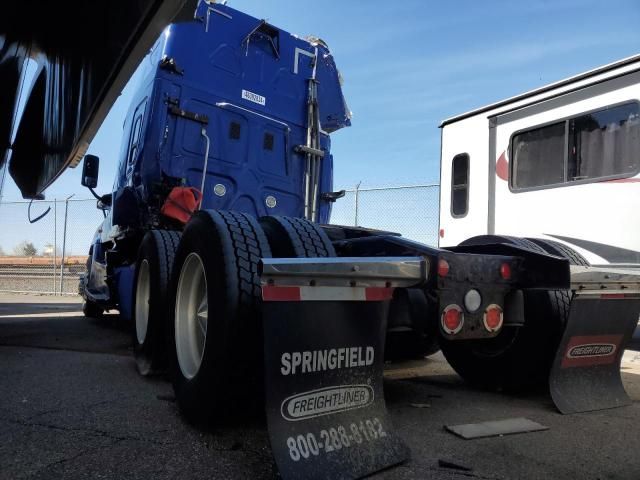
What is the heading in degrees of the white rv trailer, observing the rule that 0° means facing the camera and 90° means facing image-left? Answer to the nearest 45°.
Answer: approximately 315°

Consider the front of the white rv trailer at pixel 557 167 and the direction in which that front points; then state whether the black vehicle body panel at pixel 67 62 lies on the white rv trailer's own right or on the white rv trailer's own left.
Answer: on the white rv trailer's own right

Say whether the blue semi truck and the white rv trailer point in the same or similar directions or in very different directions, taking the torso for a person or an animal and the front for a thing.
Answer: very different directions

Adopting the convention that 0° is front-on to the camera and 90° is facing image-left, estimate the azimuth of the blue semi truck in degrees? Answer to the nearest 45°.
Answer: approximately 135°

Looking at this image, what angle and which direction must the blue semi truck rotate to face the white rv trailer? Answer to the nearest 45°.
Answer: approximately 90° to its right
